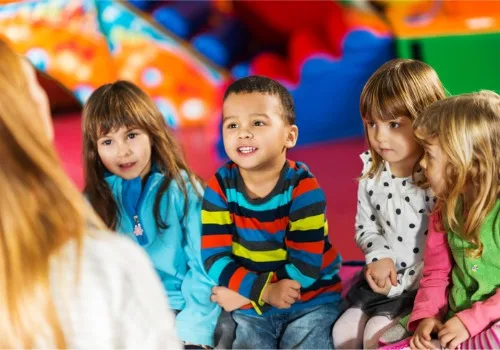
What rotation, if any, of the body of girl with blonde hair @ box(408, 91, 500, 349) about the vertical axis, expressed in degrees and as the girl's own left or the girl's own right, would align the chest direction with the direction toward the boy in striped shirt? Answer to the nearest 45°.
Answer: approximately 45° to the girl's own right

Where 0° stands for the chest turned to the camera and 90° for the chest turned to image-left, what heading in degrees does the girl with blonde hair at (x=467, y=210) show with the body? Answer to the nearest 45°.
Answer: approximately 45°

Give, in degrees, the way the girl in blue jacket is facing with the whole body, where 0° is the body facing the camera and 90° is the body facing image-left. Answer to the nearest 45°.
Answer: approximately 45°

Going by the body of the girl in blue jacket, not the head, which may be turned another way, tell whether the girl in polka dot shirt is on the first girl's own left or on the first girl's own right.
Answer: on the first girl's own left

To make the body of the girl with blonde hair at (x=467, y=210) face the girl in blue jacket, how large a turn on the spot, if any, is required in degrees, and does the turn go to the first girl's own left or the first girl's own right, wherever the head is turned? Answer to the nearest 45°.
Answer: approximately 45° to the first girl's own right

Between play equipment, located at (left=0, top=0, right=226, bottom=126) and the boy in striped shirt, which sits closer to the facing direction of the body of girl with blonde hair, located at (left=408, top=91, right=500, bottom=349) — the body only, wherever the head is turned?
the boy in striped shirt

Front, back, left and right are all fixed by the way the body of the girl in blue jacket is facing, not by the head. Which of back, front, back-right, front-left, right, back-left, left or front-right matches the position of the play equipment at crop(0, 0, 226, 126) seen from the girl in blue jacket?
back-right

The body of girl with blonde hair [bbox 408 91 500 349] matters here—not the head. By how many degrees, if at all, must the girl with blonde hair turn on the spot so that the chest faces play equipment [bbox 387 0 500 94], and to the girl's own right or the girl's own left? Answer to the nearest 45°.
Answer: approximately 135° to the girl's own right

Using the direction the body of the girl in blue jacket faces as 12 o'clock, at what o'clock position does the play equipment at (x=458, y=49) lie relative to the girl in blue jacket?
The play equipment is roughly at 6 o'clock from the girl in blue jacket.

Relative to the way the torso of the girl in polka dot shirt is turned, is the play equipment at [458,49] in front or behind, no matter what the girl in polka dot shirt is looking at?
behind
